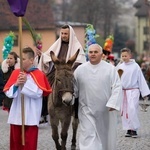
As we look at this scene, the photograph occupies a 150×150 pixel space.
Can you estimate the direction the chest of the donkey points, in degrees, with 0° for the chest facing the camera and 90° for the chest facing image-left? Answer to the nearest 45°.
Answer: approximately 0°

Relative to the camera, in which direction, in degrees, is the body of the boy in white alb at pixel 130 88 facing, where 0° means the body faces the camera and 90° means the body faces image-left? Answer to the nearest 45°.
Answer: approximately 45°
